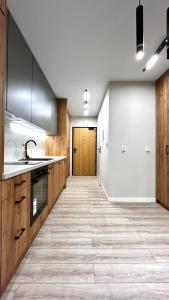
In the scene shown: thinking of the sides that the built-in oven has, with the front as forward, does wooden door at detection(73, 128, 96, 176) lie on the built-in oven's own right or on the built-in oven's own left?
on the built-in oven's own left

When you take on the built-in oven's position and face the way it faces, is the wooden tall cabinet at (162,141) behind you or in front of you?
in front

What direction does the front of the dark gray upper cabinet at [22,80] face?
to the viewer's right

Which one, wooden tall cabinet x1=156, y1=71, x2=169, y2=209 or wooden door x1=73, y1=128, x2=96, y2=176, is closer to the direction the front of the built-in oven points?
the wooden tall cabinet

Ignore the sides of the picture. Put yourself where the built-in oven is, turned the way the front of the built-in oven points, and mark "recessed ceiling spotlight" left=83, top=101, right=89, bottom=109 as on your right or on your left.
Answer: on your left

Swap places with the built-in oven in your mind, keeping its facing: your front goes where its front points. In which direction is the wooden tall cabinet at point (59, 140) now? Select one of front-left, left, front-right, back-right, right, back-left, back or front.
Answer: left

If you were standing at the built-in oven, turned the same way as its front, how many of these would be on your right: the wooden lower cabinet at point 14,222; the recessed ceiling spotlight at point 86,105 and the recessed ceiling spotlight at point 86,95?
1

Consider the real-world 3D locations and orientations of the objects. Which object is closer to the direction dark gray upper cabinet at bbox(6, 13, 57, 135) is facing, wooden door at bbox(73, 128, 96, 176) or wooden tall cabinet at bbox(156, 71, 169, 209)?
the wooden tall cabinet

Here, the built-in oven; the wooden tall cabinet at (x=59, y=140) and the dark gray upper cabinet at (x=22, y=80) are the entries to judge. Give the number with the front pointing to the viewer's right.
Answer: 3

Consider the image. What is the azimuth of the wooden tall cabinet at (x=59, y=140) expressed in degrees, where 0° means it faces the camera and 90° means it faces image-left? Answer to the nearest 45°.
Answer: approximately 270°

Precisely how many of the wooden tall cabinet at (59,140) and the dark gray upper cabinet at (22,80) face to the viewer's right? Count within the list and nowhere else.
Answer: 2

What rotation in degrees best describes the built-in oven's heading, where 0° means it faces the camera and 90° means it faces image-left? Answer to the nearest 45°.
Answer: approximately 270°

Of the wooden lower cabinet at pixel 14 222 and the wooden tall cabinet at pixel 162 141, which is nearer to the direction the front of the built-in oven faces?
the wooden tall cabinet

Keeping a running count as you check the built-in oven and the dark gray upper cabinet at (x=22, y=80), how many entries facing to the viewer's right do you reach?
2
